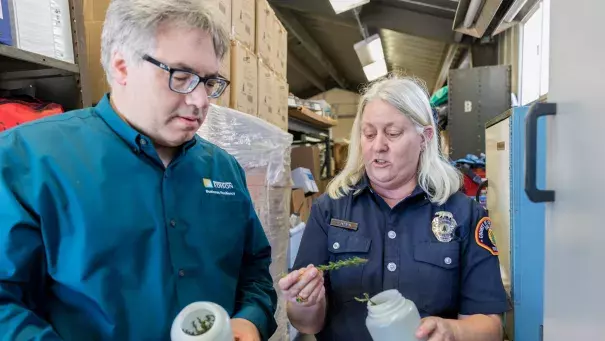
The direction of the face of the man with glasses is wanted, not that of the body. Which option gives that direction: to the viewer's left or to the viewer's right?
to the viewer's right

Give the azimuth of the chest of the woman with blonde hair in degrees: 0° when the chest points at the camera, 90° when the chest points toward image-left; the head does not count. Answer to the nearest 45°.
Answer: approximately 0°

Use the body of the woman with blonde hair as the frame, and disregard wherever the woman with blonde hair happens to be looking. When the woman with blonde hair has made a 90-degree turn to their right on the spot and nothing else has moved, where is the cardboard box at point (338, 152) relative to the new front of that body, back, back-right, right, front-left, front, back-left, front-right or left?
right

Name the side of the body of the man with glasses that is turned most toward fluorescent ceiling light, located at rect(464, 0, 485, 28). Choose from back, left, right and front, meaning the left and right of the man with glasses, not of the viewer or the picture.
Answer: left

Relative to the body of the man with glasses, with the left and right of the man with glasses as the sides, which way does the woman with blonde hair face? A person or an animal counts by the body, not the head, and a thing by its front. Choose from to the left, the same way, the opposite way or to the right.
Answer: to the right

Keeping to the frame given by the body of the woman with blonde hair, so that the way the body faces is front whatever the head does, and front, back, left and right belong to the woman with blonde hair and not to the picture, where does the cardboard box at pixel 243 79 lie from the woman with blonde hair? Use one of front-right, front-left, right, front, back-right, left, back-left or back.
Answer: back-right

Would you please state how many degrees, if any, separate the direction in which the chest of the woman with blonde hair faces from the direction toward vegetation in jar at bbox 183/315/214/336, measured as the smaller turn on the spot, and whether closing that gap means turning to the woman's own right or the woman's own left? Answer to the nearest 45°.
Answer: approximately 45° to the woman's own right

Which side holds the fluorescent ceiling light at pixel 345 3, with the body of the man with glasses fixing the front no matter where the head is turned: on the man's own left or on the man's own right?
on the man's own left

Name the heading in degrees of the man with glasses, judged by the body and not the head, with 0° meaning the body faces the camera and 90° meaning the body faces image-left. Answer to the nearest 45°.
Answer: approximately 315°
